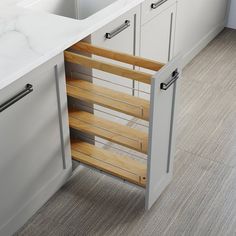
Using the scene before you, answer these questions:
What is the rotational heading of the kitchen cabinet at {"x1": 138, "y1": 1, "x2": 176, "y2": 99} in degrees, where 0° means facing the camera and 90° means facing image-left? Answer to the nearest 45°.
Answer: approximately 315°

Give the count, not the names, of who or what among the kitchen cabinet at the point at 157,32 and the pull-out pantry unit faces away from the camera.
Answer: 0

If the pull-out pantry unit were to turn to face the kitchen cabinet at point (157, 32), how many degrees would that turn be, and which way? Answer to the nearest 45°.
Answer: approximately 135° to its left

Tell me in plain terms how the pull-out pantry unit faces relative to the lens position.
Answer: facing the viewer and to the right of the viewer

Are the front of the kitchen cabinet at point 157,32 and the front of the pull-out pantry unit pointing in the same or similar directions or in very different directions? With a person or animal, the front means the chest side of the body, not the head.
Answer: same or similar directions

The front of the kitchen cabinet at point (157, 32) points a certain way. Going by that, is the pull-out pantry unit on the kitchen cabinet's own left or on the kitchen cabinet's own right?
on the kitchen cabinet's own right
